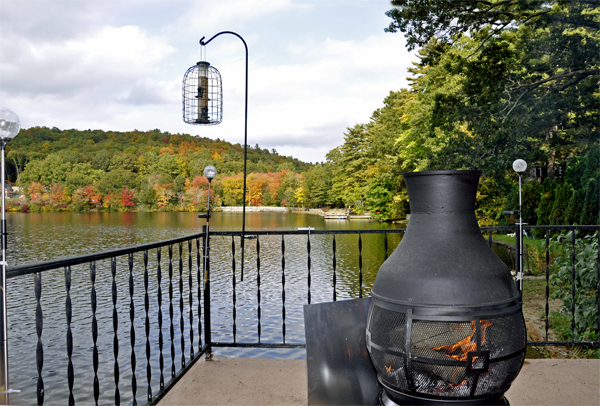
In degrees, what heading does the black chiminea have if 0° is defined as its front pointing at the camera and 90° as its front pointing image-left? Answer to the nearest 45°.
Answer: approximately 0°

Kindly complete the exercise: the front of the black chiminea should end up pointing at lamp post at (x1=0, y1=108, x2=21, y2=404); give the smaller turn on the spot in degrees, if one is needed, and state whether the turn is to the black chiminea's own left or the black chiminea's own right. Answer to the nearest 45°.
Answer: approximately 90° to the black chiminea's own right

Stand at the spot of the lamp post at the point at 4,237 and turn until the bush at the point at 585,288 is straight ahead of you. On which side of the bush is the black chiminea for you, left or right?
right

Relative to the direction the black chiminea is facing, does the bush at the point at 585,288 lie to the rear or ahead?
to the rear

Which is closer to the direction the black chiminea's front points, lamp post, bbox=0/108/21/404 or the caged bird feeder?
the lamp post

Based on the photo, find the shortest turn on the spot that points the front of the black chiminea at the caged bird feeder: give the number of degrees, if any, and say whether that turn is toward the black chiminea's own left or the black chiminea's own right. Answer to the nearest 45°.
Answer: approximately 135° to the black chiminea's own right
